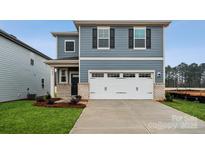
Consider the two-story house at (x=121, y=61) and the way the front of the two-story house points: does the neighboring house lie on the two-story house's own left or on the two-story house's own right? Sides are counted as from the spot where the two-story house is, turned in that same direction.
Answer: on the two-story house's own right

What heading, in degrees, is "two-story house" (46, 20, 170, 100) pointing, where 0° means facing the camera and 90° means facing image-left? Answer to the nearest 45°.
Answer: approximately 0°
